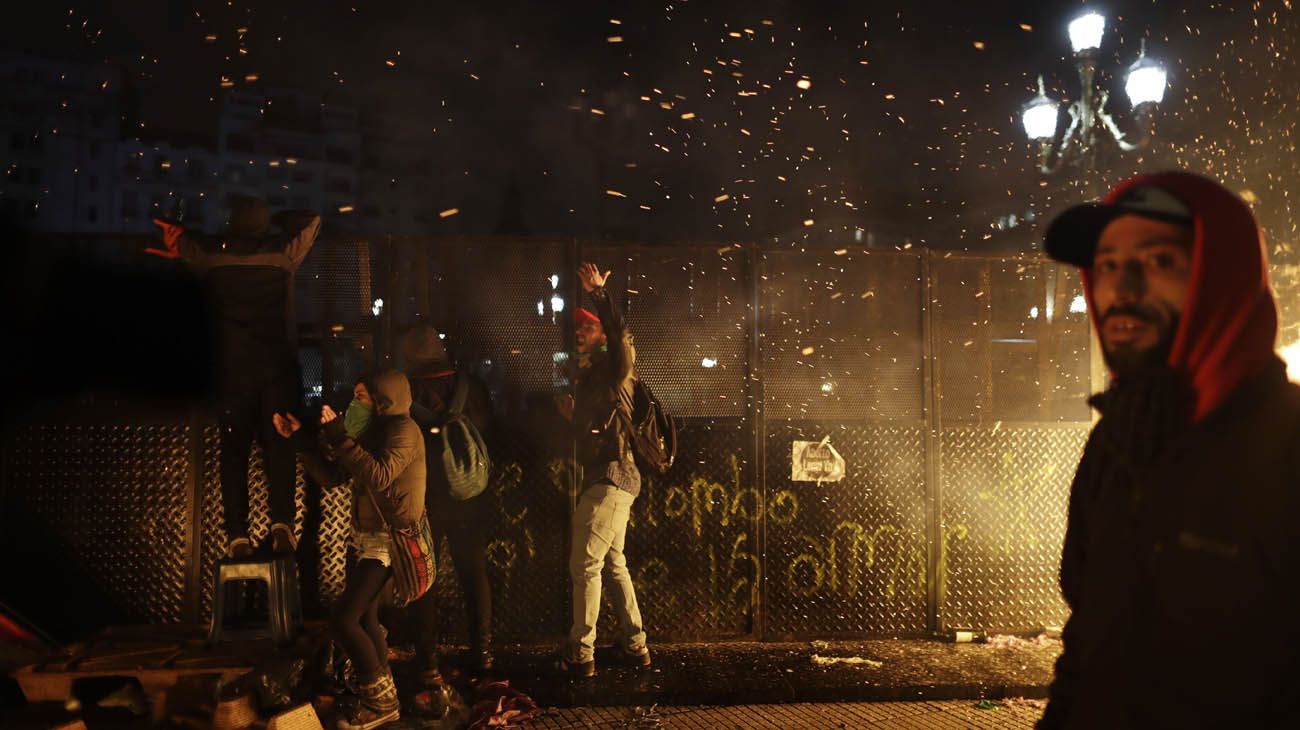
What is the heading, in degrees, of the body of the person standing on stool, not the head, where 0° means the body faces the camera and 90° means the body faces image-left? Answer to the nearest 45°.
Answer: approximately 180°

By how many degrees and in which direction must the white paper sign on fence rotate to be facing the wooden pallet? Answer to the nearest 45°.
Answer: approximately 45° to its right

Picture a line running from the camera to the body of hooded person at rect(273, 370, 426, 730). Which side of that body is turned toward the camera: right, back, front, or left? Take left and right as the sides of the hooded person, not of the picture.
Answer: left

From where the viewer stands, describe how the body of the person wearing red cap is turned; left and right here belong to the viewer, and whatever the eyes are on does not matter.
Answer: facing to the left of the viewer

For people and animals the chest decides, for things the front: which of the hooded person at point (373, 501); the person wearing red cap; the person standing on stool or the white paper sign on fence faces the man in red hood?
the white paper sign on fence

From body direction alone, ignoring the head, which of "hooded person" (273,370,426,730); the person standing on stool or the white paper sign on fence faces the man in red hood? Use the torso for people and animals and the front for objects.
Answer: the white paper sign on fence

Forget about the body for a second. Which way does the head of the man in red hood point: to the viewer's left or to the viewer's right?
to the viewer's left
